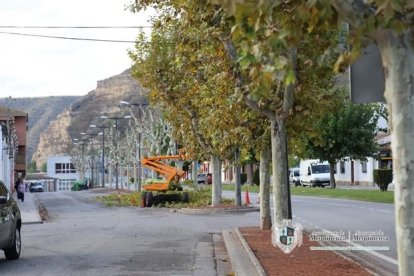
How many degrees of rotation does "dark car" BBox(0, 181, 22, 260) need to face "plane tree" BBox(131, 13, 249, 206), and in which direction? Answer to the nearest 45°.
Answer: approximately 135° to its left
